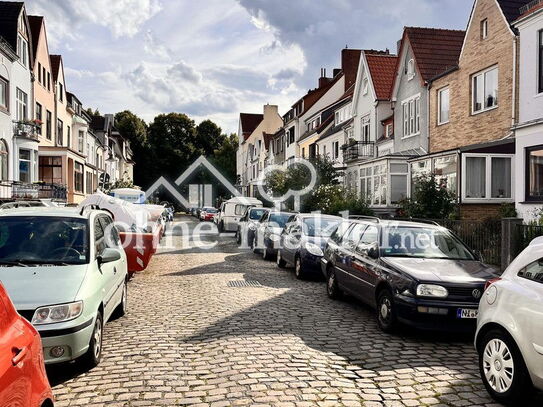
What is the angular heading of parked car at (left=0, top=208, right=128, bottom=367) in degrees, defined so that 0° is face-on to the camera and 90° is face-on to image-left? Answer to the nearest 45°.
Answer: approximately 45°

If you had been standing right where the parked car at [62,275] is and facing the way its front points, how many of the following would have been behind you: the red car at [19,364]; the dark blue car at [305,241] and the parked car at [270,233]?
2

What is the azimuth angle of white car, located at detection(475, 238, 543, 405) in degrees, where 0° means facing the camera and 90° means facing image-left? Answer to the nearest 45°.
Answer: approximately 315°

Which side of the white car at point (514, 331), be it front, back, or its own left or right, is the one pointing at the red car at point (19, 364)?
right
